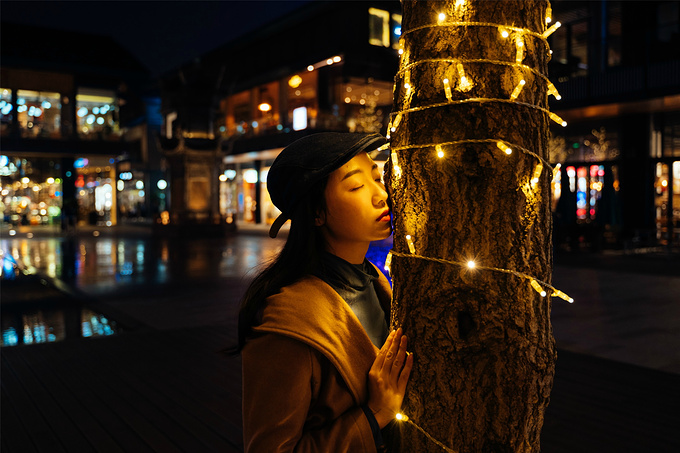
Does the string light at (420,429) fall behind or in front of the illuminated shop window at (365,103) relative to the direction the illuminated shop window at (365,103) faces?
in front

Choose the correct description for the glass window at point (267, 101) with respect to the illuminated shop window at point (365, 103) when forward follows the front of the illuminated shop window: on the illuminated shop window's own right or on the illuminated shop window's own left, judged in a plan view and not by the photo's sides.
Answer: on the illuminated shop window's own right

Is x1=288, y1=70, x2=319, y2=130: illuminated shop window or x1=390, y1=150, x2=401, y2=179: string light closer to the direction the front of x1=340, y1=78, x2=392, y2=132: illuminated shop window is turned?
the string light

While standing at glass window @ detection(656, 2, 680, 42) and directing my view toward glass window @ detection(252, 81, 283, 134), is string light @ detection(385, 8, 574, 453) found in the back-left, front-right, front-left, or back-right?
back-left

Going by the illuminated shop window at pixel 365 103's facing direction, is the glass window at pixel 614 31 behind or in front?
in front

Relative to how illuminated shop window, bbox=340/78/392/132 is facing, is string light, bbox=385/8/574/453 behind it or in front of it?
in front

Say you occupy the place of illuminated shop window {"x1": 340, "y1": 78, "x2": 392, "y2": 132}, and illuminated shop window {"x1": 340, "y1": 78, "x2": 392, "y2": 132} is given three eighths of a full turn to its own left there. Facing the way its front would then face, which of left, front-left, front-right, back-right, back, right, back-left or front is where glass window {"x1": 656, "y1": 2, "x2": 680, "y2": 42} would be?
right

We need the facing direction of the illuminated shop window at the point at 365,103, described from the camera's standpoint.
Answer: facing the viewer

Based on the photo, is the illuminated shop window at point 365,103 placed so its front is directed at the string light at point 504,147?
yes

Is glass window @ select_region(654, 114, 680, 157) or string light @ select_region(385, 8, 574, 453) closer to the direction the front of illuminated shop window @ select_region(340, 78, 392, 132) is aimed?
the string light

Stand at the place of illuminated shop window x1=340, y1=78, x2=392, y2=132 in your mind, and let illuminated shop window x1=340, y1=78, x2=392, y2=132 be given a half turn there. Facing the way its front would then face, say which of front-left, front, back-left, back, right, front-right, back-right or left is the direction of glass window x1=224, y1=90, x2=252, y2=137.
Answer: front-left

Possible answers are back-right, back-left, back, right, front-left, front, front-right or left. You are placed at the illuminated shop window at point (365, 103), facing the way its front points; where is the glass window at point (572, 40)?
front-left

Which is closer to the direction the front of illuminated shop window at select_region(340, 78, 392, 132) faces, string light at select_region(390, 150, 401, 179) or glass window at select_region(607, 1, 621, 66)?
the string light
